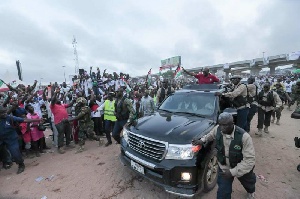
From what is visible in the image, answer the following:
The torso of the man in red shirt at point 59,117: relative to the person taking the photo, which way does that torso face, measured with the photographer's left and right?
facing the viewer and to the right of the viewer

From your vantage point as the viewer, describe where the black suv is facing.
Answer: facing the viewer and to the left of the viewer

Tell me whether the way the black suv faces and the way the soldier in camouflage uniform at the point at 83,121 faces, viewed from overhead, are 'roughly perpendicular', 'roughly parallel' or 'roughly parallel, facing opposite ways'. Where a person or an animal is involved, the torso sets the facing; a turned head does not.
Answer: roughly parallel

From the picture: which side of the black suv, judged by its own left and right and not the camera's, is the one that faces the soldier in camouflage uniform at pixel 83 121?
right
